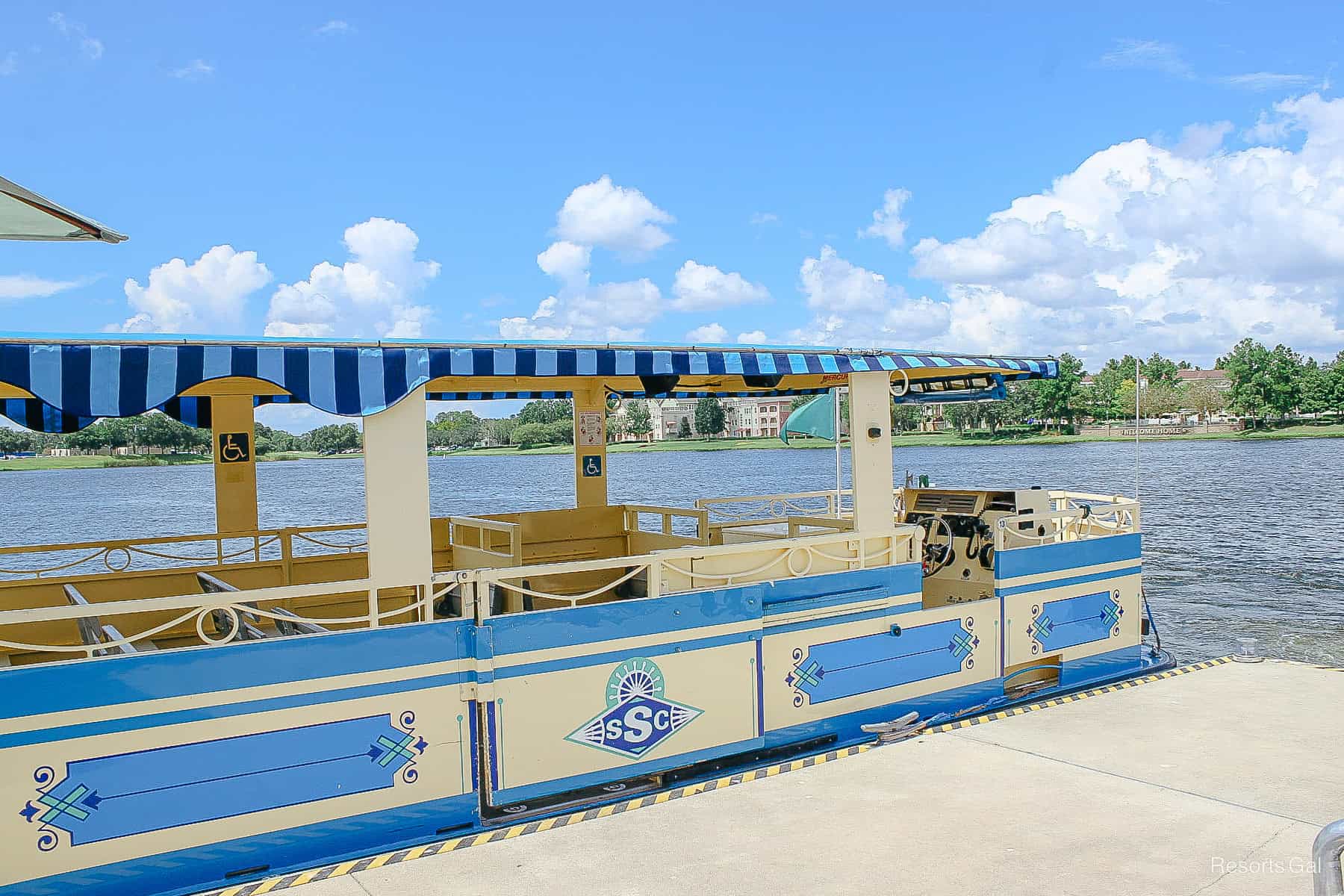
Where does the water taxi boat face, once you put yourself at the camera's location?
facing away from the viewer and to the right of the viewer

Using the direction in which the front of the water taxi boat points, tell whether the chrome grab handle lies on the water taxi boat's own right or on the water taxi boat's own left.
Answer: on the water taxi boat's own right

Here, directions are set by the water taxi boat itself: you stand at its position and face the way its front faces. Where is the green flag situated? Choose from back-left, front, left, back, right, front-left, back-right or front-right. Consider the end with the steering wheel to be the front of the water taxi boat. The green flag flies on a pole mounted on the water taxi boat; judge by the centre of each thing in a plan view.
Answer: front
